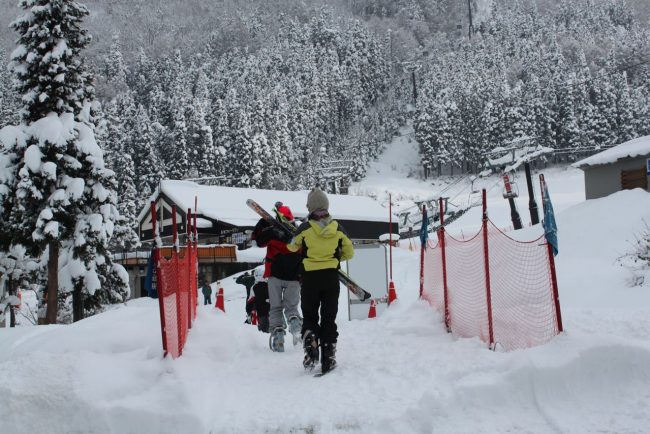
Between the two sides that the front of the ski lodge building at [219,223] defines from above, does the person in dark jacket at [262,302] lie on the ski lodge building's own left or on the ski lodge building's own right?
on the ski lodge building's own left

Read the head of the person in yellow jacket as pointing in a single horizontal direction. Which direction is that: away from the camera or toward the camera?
away from the camera

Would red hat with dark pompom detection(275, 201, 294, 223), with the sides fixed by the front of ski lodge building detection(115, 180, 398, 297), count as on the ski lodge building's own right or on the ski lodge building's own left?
on the ski lodge building's own left

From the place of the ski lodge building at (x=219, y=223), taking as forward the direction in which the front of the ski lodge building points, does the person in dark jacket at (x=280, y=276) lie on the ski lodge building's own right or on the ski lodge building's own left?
on the ski lodge building's own left

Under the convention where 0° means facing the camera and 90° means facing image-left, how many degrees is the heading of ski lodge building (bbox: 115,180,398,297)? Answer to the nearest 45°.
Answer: approximately 45°

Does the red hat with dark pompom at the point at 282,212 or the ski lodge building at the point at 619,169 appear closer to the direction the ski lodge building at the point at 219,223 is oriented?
the red hat with dark pompom
